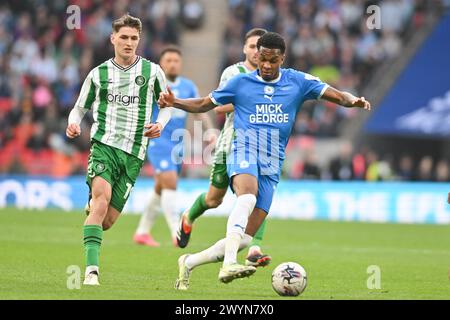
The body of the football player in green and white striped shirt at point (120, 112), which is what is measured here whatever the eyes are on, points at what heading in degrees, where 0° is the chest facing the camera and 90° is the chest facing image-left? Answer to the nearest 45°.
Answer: approximately 0°

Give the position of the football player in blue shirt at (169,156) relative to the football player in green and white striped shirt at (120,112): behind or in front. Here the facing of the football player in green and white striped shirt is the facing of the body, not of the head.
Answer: behind

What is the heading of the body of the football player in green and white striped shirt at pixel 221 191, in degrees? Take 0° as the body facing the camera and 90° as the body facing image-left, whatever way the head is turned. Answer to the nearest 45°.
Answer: approximately 315°

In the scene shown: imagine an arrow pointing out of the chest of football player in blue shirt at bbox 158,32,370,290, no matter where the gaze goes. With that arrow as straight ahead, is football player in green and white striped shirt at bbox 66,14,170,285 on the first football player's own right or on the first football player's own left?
on the first football player's own right

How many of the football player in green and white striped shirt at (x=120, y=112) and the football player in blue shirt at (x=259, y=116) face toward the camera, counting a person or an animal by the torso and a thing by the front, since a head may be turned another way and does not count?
2

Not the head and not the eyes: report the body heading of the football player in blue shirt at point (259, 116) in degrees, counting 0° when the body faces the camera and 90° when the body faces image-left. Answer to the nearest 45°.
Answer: approximately 0°

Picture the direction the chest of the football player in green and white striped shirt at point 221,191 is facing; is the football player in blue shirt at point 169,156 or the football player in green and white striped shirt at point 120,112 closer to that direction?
the football player in green and white striped shirt

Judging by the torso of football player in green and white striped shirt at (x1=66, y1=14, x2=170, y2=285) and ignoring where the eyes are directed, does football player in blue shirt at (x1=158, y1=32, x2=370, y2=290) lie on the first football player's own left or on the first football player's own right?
on the first football player's own left
